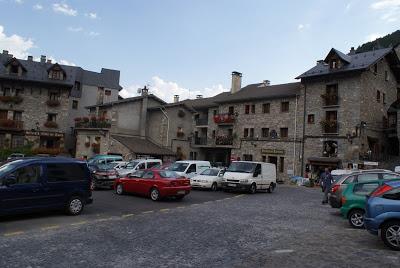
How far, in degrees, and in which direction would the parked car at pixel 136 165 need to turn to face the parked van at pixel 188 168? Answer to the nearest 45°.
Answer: approximately 135° to its left

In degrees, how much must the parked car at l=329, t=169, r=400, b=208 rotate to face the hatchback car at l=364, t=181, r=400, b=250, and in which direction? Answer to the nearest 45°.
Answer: approximately 135° to its right

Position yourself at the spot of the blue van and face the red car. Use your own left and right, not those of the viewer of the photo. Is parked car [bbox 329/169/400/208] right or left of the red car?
right

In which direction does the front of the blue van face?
to the viewer's left

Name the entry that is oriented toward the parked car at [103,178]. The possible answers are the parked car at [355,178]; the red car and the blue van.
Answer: the red car

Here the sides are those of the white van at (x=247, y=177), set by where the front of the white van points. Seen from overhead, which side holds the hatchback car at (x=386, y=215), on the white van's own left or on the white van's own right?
on the white van's own left

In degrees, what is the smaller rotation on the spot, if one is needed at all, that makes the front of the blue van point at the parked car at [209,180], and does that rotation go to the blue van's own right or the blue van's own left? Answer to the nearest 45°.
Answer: approximately 135° to the blue van's own right

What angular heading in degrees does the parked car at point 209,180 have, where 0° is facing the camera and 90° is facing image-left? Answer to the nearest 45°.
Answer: approximately 45°
